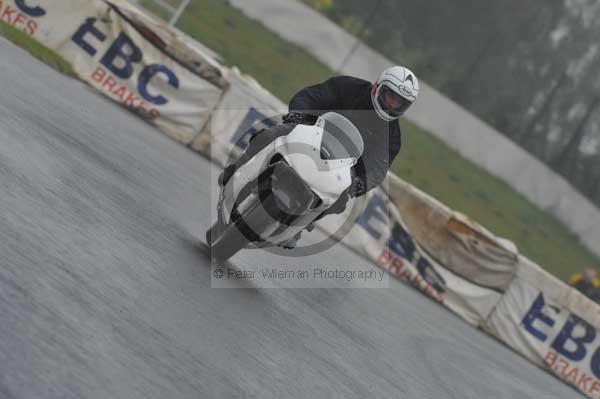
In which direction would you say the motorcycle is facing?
toward the camera

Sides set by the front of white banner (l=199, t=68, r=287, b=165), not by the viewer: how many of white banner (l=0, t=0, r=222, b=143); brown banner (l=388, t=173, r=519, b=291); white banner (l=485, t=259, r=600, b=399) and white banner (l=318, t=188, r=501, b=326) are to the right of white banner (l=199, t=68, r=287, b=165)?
1

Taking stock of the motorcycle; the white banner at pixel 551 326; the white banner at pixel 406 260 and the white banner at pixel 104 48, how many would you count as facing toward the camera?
4

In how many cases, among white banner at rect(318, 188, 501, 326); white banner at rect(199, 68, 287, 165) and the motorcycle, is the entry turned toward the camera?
3

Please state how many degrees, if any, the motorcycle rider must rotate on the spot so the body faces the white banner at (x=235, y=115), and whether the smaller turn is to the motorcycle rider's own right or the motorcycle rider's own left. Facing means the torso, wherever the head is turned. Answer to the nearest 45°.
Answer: approximately 180°

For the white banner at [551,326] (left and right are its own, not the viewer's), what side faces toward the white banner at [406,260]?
right

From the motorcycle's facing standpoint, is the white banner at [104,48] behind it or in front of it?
behind

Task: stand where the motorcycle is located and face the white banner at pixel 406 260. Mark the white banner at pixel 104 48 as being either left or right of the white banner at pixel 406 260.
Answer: left

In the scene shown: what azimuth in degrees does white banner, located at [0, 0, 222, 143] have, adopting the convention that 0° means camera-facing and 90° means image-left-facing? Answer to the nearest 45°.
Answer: approximately 0°

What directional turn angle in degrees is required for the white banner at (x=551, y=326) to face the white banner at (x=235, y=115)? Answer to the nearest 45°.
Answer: approximately 90° to its right

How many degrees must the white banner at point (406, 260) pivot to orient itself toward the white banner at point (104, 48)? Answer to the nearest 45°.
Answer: approximately 90° to its right

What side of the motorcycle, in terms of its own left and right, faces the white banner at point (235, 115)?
back

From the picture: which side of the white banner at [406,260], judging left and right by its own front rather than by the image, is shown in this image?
front

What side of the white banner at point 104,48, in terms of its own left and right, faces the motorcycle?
front

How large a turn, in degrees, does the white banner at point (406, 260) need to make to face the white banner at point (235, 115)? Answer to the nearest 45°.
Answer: approximately 90° to its right
